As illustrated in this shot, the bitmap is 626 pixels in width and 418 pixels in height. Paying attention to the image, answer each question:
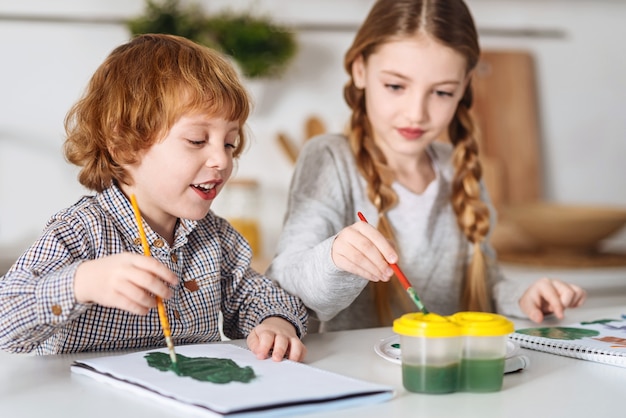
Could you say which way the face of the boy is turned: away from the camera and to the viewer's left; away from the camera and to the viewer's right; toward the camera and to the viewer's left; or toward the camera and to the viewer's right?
toward the camera and to the viewer's right

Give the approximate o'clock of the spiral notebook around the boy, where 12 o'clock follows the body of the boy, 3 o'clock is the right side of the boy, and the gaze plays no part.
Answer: The spiral notebook is roughly at 11 o'clock from the boy.

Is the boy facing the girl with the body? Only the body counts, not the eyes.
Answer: no

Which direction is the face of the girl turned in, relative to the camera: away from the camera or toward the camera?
toward the camera

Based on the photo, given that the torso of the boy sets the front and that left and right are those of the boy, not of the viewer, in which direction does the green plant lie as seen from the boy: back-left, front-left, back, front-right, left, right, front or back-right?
back-left

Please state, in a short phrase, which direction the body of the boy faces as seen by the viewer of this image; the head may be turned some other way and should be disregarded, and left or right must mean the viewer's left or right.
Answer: facing the viewer and to the right of the viewer
